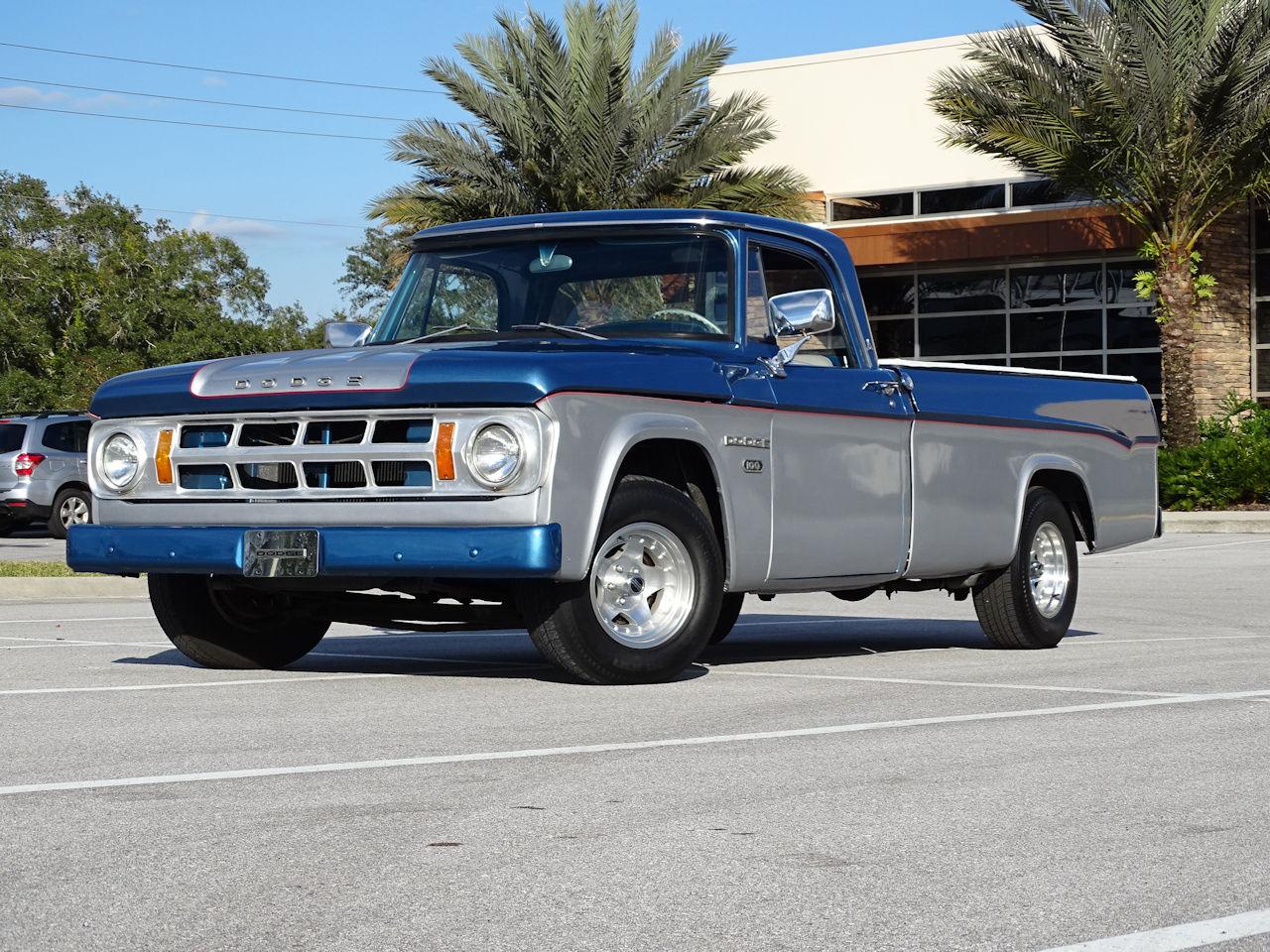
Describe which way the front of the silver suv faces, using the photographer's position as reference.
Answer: facing away from the viewer and to the right of the viewer

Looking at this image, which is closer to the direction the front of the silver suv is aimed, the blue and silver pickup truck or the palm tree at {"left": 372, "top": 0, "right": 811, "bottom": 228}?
the palm tree

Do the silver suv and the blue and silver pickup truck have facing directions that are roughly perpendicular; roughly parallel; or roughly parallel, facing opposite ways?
roughly parallel, facing opposite ways

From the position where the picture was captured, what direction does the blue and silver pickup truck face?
facing the viewer and to the left of the viewer

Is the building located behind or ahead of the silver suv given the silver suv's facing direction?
ahead

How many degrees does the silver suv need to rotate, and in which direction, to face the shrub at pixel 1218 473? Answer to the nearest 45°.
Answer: approximately 45° to its right

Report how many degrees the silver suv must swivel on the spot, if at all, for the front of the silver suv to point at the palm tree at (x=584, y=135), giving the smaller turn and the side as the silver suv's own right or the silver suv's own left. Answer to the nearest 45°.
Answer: approximately 45° to the silver suv's own right

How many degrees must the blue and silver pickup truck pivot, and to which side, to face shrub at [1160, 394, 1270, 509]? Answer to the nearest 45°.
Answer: approximately 180°

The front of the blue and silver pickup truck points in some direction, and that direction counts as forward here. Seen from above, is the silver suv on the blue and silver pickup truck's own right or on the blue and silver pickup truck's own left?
on the blue and silver pickup truck's own right
